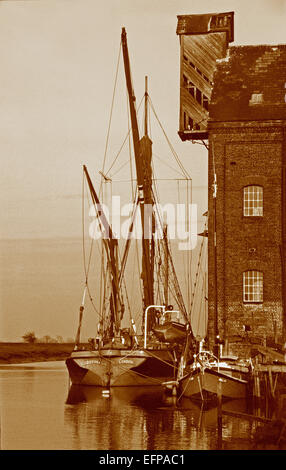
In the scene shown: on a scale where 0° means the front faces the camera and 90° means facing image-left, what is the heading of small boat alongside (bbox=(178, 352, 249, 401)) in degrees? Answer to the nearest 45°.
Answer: approximately 45°

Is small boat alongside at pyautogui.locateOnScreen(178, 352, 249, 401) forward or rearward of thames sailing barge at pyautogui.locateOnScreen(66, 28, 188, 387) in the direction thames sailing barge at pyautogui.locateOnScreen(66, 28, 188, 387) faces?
rearward

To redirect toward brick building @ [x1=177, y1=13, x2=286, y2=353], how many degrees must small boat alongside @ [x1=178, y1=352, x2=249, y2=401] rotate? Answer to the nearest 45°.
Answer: approximately 135° to its right
